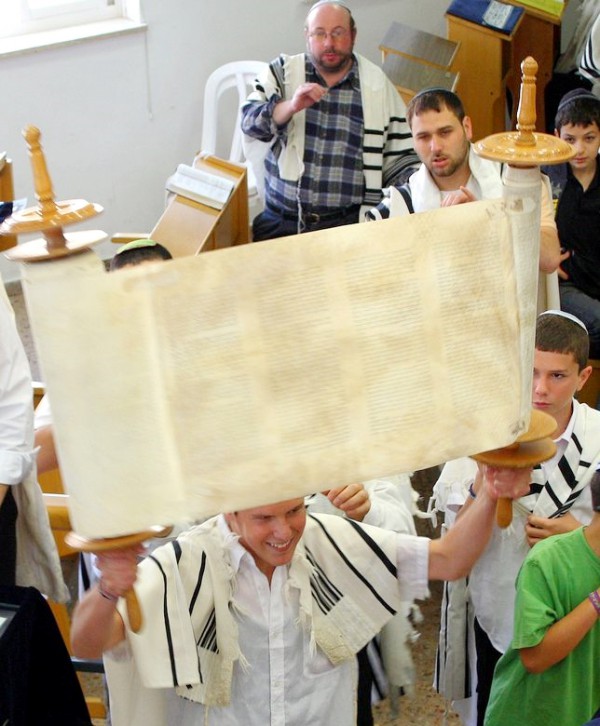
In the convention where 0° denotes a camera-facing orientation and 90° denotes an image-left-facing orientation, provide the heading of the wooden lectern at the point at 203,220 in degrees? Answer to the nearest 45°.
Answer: approximately 45°

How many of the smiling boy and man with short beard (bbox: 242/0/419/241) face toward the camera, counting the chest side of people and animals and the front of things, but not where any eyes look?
2

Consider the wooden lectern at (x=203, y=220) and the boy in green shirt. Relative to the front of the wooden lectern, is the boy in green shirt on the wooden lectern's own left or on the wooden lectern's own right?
on the wooden lectern's own left

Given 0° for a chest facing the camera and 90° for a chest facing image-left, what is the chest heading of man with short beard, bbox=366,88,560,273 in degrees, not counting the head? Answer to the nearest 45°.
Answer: approximately 0°

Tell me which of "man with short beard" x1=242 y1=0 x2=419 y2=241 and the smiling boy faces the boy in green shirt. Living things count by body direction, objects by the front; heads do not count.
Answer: the man with short beard

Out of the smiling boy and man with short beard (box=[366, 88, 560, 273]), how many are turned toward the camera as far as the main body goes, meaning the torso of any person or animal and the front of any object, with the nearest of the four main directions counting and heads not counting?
2

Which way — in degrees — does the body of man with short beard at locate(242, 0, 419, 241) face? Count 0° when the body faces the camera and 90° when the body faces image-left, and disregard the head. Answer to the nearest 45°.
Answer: approximately 0°

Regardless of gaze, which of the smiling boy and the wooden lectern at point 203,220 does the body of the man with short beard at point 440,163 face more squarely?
the smiling boy
